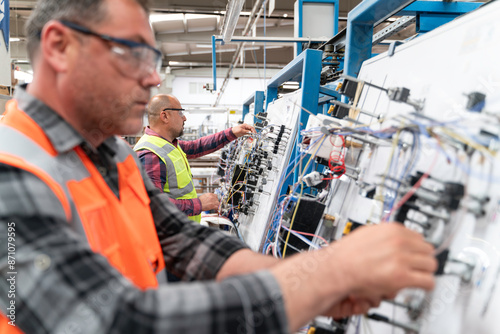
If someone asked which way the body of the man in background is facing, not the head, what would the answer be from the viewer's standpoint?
to the viewer's right

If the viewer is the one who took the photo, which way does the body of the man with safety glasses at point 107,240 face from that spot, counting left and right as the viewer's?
facing the viewer and to the right of the viewer

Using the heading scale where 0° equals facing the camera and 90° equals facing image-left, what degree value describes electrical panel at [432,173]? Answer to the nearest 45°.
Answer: approximately 45°

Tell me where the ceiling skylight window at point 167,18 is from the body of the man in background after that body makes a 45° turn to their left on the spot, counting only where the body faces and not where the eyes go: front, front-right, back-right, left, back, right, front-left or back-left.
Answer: front-left

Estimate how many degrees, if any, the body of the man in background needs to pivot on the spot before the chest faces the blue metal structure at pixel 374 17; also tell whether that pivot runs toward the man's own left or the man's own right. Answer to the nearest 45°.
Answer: approximately 45° to the man's own right

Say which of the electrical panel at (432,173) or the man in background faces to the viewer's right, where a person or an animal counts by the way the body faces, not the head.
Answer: the man in background

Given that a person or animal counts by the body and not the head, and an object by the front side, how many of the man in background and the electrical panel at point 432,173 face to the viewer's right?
1

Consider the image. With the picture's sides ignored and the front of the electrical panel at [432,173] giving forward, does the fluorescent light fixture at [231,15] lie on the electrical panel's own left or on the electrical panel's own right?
on the electrical panel's own right

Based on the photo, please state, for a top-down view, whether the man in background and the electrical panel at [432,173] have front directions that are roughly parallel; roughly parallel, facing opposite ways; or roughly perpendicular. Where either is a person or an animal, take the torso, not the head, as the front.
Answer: roughly parallel, facing opposite ways

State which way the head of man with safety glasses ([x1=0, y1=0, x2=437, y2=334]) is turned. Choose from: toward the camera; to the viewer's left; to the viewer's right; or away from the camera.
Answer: to the viewer's right

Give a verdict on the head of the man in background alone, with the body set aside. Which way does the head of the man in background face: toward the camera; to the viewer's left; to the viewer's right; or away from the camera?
to the viewer's right

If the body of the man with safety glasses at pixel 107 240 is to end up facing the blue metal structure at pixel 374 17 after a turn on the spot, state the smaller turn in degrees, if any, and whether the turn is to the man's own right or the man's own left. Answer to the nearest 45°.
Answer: approximately 90° to the man's own left

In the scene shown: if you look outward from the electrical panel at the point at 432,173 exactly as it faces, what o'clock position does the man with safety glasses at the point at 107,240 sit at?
The man with safety glasses is roughly at 12 o'clock from the electrical panel.
